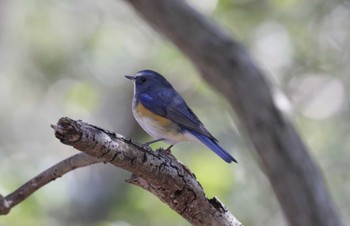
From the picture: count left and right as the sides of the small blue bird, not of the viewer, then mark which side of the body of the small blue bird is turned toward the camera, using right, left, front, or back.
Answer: left
